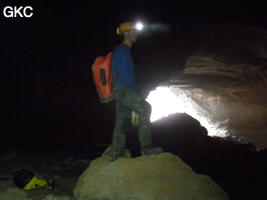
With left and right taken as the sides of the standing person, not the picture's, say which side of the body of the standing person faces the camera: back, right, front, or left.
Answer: right
